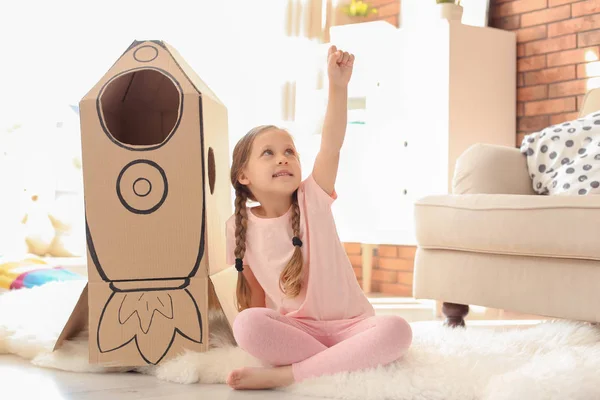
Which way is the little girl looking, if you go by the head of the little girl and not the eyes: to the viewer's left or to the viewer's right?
to the viewer's right

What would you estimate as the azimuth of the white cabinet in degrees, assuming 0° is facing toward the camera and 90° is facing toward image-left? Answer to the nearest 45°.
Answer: approximately 45°

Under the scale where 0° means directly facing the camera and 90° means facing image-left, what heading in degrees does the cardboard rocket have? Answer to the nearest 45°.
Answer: approximately 0°

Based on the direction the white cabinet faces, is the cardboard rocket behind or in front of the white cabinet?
in front

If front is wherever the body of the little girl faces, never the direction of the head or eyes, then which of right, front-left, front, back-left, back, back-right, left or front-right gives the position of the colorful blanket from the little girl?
back-right

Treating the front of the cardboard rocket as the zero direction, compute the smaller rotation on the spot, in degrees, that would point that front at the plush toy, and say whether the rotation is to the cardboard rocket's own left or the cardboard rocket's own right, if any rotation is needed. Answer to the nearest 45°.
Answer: approximately 180°

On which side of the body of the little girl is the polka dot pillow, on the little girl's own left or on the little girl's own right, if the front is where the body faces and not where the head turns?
on the little girl's own left
